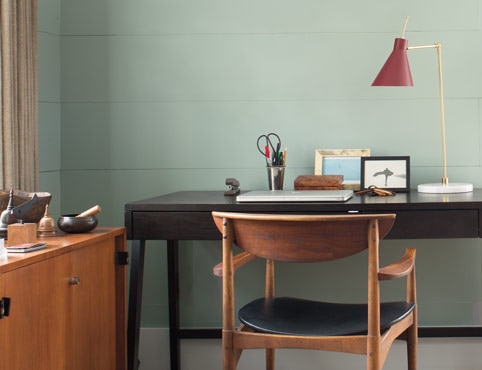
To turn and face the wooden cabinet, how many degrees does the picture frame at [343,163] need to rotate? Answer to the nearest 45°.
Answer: approximately 45° to its right

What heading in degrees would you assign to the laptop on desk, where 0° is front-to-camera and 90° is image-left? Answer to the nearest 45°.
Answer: approximately 0°

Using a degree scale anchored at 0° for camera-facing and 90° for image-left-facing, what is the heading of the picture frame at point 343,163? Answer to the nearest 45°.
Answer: approximately 0°

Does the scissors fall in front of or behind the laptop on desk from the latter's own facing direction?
behind

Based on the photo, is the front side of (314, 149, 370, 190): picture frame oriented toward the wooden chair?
yes
